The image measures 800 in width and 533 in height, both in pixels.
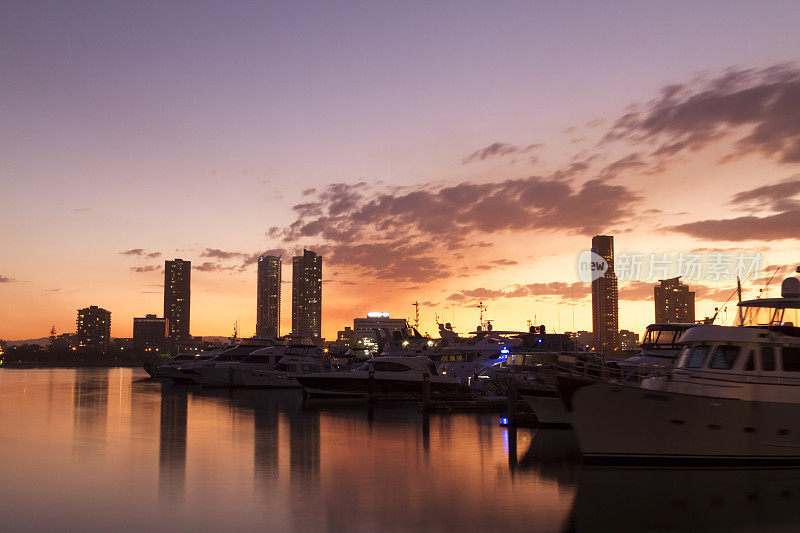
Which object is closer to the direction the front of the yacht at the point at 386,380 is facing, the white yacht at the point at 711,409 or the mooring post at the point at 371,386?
the mooring post

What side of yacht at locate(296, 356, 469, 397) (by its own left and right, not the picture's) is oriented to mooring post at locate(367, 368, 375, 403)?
left

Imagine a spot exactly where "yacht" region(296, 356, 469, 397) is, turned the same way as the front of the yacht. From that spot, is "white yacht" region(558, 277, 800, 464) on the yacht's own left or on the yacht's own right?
on the yacht's own left

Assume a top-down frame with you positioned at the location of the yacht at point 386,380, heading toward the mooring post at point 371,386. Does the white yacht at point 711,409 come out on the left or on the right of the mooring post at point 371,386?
left

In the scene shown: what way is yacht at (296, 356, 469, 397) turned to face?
to the viewer's left

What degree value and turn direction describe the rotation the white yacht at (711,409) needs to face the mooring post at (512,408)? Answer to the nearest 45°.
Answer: approximately 45° to its right

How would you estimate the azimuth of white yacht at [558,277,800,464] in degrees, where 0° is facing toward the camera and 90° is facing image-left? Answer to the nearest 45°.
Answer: approximately 90°

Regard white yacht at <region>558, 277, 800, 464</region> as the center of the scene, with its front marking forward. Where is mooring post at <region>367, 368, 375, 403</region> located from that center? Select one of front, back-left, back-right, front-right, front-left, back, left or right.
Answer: front-right

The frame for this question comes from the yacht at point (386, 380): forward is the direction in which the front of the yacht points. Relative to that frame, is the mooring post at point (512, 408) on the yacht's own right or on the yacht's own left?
on the yacht's own left
